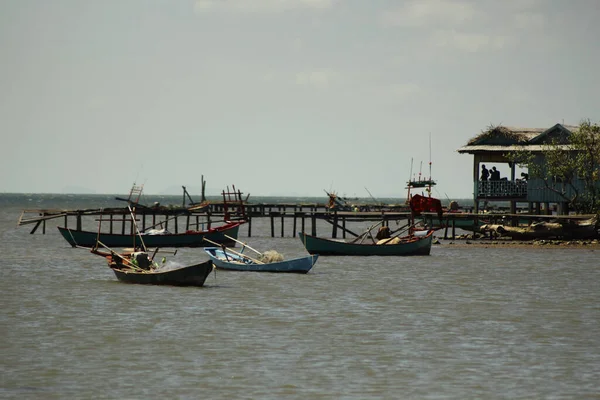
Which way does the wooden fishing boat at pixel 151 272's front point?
to the viewer's right

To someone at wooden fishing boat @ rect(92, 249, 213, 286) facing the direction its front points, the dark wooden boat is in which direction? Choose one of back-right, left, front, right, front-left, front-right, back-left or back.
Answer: front-left

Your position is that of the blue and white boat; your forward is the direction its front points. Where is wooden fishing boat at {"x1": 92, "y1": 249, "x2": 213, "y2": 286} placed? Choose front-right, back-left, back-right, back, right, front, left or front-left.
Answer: back-right

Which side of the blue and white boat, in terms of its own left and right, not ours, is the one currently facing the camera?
right

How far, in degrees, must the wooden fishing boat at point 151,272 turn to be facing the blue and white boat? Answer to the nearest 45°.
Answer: approximately 45° to its left
